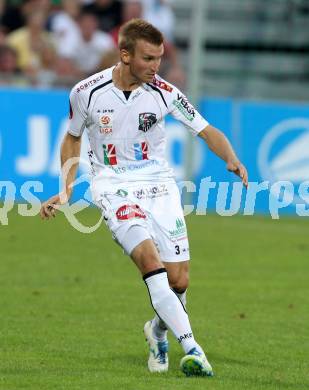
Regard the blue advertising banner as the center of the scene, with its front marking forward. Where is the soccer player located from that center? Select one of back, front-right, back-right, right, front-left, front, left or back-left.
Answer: front

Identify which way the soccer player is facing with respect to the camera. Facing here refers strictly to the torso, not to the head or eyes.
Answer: toward the camera

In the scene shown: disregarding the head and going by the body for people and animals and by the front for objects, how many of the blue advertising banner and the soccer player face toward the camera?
2

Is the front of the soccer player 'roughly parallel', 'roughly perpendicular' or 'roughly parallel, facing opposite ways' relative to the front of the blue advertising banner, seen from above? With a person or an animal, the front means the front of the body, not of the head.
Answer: roughly parallel

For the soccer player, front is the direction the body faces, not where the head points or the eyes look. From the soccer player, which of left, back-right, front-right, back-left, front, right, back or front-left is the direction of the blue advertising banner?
back
